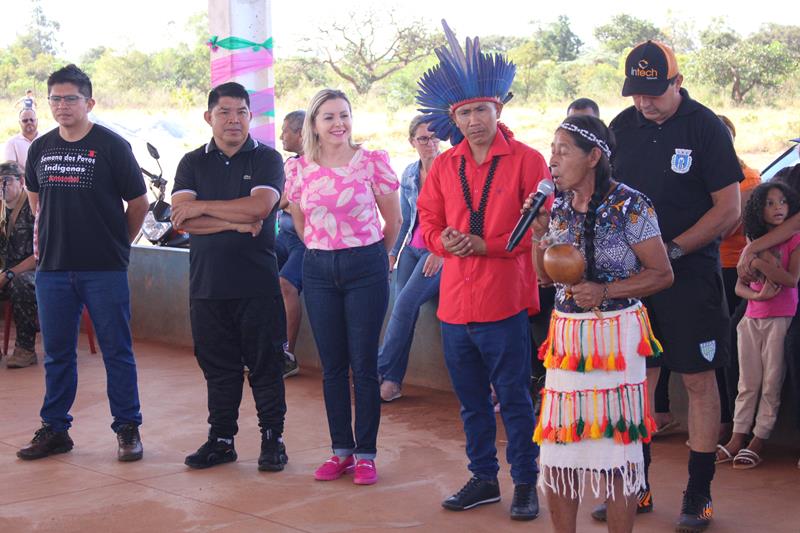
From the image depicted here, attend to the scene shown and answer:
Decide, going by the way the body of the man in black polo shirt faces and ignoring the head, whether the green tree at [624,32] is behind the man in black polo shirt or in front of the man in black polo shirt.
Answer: behind

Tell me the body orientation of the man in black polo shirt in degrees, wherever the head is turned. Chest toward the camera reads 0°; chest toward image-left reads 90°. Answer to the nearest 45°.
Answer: approximately 0°

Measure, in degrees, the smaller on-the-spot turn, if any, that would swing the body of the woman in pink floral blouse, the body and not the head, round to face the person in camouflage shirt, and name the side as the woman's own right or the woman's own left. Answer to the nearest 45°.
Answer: approximately 135° to the woman's own right

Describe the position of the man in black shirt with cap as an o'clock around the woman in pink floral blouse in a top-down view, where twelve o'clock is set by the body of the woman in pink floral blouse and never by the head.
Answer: The man in black shirt with cap is roughly at 10 o'clock from the woman in pink floral blouse.

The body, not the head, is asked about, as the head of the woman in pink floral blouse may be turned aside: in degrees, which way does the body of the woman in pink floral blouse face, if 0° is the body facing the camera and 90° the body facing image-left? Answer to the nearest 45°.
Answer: approximately 0°

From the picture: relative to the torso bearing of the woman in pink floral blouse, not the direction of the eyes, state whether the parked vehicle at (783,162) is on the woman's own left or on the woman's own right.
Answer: on the woman's own left

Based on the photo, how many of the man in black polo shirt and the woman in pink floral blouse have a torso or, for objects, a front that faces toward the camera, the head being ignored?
2

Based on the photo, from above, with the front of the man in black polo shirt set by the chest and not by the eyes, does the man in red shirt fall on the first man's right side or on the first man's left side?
on the first man's left side

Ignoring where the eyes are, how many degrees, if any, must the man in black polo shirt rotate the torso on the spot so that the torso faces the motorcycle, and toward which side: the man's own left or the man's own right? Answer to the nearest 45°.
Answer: approximately 180°

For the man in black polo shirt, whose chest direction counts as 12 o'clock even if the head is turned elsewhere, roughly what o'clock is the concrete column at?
The concrete column is roughly at 6 o'clock from the man in black polo shirt.

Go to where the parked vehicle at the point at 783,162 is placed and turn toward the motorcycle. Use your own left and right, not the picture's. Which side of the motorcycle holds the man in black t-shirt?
left

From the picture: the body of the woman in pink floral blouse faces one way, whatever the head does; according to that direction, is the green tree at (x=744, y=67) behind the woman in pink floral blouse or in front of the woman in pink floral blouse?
behind
